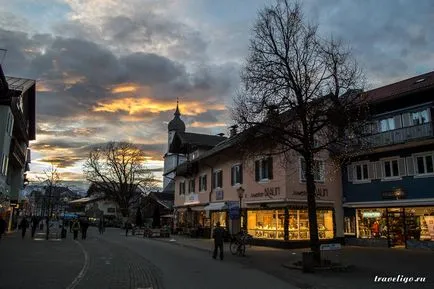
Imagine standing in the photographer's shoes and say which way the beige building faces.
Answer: facing the viewer and to the left of the viewer
